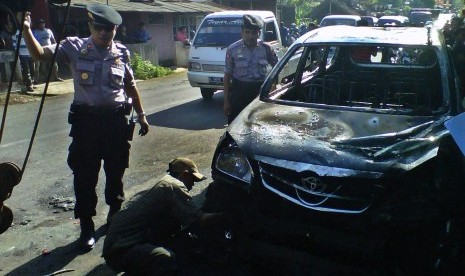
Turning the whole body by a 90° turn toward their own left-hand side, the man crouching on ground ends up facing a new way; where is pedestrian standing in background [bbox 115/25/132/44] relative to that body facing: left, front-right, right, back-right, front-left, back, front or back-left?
front

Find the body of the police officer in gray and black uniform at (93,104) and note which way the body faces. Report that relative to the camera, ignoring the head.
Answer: toward the camera

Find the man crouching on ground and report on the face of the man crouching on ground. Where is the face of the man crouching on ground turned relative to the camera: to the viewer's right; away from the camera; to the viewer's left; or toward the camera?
to the viewer's right

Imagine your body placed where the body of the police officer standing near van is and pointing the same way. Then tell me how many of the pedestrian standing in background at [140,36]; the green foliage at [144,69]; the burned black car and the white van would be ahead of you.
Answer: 1

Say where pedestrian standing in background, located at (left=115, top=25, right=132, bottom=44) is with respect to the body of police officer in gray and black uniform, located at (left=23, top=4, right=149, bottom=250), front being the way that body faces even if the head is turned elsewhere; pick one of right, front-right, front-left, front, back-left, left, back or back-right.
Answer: back

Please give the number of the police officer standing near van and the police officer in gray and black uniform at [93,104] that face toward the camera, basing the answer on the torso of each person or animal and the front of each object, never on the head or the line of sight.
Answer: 2

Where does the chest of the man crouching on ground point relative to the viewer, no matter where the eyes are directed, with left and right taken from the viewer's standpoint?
facing to the right of the viewer

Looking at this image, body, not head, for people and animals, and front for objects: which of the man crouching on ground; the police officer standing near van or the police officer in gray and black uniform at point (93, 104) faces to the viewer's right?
the man crouching on ground

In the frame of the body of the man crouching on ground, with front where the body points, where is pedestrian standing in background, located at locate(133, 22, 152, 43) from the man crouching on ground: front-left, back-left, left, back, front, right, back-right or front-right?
left

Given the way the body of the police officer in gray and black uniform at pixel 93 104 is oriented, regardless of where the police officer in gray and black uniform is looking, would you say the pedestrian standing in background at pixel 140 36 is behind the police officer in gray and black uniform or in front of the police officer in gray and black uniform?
behind

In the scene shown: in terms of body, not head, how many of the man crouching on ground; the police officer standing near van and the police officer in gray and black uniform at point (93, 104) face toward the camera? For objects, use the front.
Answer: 2

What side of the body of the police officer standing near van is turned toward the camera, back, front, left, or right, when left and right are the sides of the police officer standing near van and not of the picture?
front

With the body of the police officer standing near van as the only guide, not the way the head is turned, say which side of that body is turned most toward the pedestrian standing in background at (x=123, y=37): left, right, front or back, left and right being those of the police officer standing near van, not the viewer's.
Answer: back

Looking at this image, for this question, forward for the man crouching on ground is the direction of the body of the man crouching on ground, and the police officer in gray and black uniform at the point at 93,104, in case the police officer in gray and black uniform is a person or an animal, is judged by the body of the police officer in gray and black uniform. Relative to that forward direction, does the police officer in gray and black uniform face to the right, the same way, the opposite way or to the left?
to the right

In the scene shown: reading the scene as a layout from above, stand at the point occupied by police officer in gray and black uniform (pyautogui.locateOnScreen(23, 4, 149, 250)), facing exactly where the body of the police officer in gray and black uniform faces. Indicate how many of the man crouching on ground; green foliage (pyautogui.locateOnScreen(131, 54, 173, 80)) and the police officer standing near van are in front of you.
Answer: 1

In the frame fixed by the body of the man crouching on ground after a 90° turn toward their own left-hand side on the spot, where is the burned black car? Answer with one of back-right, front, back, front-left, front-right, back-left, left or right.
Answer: right
